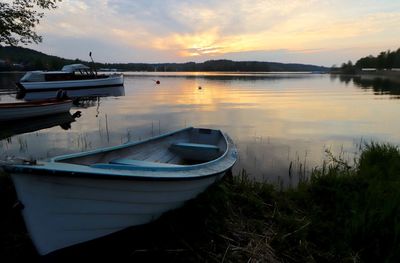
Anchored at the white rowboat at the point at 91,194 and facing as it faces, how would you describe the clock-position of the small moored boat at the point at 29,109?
The small moored boat is roughly at 4 o'clock from the white rowboat.
